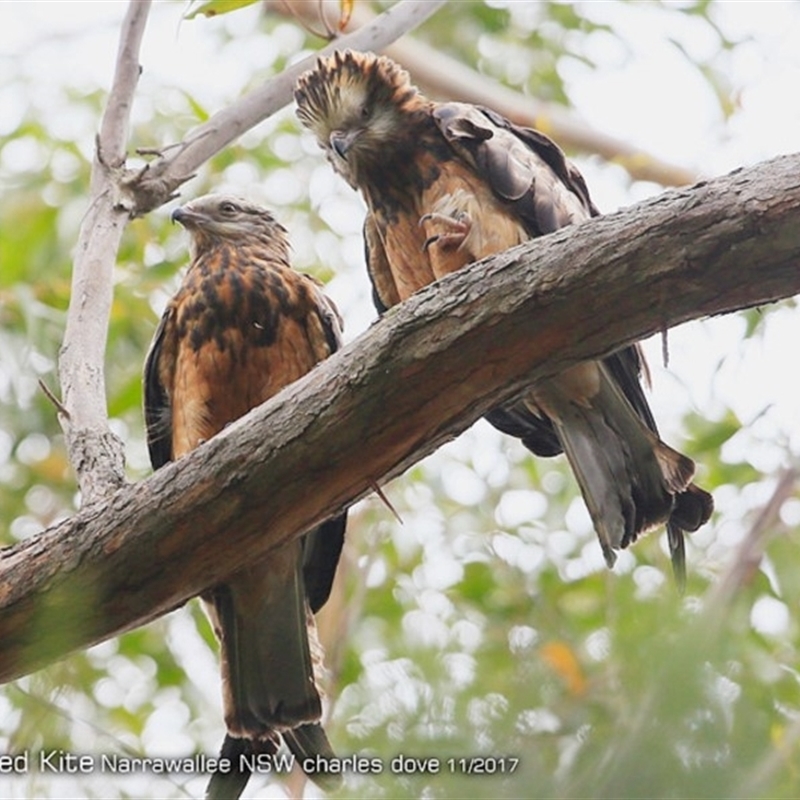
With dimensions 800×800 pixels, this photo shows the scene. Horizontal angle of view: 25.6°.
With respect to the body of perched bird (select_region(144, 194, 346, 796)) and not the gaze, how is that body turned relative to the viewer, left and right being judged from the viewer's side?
facing the viewer

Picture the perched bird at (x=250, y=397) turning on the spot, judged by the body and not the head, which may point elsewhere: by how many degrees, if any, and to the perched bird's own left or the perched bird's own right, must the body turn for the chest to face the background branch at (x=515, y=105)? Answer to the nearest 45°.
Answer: approximately 135° to the perched bird's own left

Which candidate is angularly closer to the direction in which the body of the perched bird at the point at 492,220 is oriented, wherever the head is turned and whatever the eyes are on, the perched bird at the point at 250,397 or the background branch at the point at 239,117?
the perched bird

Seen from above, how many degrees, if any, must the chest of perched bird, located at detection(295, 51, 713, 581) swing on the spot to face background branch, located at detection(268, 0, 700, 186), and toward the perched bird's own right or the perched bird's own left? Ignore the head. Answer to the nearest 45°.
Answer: approximately 135° to the perched bird's own right

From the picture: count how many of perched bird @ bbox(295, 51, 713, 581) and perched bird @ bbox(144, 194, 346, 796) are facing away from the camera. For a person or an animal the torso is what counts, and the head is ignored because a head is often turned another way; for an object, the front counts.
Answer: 0

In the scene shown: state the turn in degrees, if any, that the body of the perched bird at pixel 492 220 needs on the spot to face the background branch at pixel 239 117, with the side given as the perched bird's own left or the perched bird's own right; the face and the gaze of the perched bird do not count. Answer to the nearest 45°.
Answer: approximately 90° to the perched bird's own right

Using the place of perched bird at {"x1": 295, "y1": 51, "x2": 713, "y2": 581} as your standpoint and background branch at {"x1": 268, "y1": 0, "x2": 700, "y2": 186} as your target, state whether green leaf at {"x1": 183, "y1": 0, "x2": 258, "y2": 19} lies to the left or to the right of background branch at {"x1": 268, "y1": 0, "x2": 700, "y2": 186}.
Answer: left

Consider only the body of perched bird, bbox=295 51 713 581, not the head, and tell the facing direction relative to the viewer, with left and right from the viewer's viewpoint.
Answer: facing the viewer and to the left of the viewer
